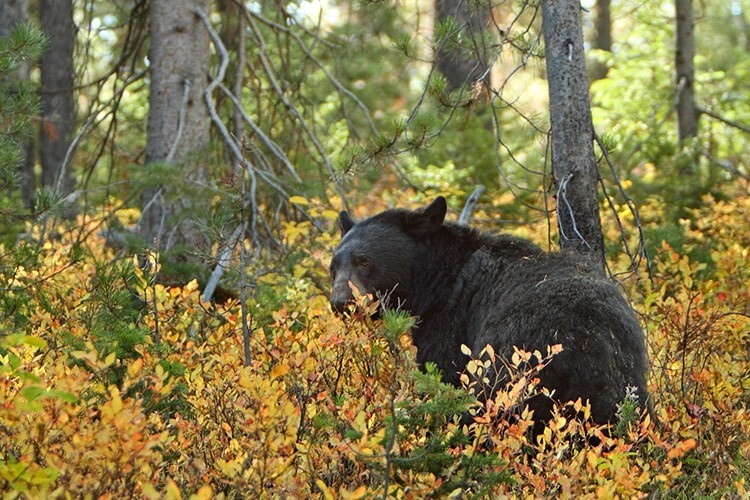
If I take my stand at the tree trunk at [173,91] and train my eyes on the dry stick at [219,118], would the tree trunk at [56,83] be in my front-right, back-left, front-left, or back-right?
back-left

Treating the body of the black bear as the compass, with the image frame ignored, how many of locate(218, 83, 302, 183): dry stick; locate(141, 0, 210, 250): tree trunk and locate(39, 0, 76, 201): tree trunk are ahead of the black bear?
3

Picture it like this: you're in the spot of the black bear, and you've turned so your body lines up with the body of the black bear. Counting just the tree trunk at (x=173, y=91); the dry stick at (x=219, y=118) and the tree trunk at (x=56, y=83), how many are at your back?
0

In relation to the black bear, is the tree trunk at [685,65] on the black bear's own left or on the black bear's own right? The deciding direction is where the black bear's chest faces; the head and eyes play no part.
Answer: on the black bear's own right

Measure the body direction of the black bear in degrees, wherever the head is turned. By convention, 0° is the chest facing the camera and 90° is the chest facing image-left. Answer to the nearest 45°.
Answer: approximately 135°

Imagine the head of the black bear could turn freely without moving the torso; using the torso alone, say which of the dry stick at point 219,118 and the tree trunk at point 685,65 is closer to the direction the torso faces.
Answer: the dry stick

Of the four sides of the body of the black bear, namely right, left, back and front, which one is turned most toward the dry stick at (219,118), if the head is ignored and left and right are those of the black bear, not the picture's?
front

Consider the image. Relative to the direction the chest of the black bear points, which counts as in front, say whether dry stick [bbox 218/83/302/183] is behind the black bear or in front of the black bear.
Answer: in front

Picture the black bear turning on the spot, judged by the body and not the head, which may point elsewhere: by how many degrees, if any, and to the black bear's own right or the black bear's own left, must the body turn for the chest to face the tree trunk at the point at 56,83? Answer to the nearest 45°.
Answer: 0° — it already faces it

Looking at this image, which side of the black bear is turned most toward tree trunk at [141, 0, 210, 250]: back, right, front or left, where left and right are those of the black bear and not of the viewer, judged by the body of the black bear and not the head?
front

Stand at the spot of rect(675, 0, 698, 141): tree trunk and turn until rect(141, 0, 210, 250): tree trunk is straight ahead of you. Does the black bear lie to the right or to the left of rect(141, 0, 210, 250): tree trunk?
left

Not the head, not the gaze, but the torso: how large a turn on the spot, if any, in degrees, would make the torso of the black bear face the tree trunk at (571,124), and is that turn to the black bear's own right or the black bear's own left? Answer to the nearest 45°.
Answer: approximately 90° to the black bear's own right
